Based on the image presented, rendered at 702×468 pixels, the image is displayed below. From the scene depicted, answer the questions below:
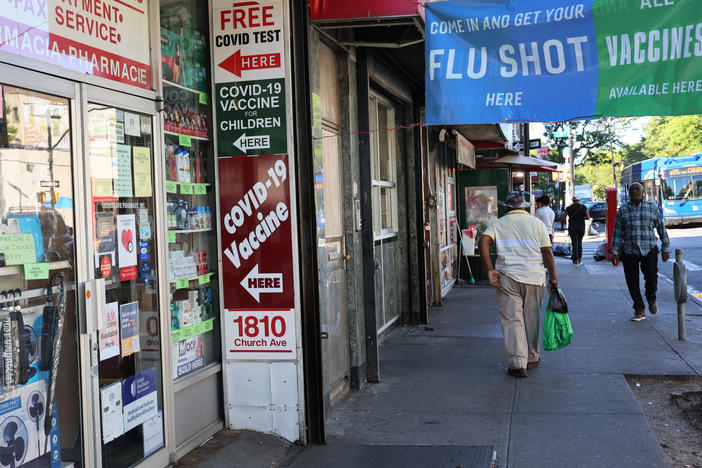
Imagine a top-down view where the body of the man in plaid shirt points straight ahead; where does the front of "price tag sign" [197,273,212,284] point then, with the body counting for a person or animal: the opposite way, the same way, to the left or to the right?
to the left

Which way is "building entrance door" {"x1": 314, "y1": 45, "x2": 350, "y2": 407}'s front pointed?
to the viewer's right

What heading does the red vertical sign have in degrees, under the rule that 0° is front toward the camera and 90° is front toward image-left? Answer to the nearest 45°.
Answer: approximately 0°

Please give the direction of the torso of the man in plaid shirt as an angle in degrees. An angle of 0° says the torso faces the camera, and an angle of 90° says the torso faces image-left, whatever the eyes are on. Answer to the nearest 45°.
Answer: approximately 0°

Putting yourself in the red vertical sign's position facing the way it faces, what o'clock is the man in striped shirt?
The man in striped shirt is roughly at 8 o'clock from the red vertical sign.

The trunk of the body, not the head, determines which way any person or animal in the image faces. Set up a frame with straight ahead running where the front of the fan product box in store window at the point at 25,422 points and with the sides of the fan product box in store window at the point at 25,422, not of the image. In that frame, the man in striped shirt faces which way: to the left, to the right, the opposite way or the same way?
to the left

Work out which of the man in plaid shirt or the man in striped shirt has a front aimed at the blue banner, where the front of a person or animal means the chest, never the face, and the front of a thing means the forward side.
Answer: the man in plaid shirt

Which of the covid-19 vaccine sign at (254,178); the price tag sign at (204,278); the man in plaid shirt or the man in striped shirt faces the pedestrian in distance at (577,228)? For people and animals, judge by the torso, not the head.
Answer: the man in striped shirt

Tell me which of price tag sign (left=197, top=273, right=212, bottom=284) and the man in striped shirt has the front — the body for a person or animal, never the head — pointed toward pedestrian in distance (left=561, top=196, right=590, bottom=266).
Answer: the man in striped shirt

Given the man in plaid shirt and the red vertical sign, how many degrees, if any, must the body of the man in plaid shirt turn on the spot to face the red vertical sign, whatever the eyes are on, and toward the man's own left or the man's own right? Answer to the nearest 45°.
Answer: approximately 45° to the man's own right

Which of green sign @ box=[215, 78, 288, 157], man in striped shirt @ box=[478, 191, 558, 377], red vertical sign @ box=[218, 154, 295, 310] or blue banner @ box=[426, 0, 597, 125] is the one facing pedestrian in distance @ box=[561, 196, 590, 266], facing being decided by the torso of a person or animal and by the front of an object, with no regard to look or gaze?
the man in striped shirt
